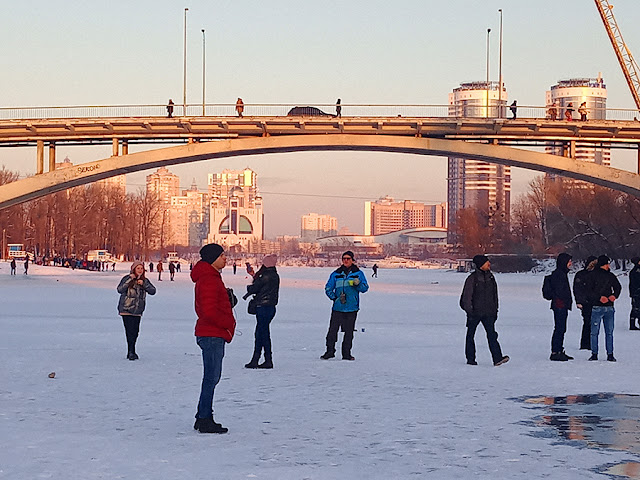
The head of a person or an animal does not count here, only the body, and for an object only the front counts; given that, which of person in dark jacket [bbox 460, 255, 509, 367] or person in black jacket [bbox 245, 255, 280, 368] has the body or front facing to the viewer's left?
the person in black jacket

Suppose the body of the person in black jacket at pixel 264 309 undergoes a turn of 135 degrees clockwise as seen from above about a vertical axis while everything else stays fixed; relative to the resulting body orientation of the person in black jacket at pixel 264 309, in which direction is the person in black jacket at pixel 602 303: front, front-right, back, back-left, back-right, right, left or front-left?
front-right

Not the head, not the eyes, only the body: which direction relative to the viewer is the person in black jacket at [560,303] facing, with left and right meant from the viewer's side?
facing to the right of the viewer

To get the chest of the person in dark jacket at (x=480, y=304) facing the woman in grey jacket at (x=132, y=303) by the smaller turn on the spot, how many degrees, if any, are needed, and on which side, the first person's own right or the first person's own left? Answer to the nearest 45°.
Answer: approximately 135° to the first person's own right

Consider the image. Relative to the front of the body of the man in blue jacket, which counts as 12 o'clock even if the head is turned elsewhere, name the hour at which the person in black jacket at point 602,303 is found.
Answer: The person in black jacket is roughly at 9 o'clock from the man in blue jacket.

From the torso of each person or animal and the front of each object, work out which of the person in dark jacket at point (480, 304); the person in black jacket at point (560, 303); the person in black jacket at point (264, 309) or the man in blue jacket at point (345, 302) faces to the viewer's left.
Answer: the person in black jacket at point (264, 309)

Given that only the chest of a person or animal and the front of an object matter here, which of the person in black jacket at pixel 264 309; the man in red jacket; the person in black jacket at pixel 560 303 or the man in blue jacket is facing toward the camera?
the man in blue jacket

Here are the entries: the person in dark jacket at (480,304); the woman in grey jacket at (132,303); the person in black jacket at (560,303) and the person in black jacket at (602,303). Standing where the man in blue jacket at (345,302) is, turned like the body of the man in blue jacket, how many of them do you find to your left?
3

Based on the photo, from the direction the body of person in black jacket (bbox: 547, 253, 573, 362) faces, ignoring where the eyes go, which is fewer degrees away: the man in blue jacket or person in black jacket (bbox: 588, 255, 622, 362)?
the person in black jacket

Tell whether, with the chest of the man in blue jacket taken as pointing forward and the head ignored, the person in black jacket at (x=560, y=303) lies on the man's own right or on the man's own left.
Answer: on the man's own left

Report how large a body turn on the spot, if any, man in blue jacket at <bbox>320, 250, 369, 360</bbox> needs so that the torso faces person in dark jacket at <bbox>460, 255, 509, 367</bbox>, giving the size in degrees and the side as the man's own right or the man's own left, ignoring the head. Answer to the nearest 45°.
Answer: approximately 90° to the man's own left
